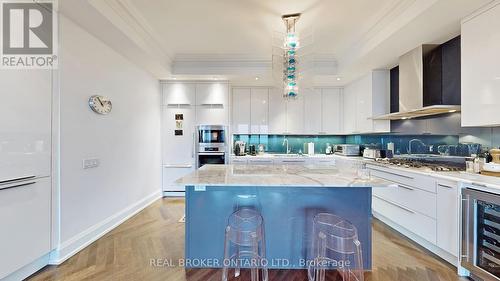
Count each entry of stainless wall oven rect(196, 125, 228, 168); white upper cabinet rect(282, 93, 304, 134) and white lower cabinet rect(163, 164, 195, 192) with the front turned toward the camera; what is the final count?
3

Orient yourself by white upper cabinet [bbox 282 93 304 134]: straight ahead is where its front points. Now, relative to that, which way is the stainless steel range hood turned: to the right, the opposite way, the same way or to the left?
to the right

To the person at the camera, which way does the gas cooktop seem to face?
facing the viewer and to the left of the viewer

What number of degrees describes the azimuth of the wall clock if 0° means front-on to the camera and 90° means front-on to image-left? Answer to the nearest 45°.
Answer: approximately 315°

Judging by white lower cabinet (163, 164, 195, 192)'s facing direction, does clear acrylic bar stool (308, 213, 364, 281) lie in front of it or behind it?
in front

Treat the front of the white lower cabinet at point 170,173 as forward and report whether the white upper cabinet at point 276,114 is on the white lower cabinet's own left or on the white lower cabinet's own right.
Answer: on the white lower cabinet's own left

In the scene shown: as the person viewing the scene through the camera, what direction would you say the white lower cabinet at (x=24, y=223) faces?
facing the viewer and to the right of the viewer

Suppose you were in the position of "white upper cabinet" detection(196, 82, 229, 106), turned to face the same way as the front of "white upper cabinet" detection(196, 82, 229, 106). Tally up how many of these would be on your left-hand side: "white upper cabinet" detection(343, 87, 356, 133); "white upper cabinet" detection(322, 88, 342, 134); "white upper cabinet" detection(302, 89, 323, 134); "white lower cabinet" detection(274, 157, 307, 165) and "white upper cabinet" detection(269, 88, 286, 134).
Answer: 5

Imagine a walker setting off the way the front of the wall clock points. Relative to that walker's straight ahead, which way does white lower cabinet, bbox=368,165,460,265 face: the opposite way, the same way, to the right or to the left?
the opposite way

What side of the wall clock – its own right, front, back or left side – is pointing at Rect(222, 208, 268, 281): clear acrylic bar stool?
front

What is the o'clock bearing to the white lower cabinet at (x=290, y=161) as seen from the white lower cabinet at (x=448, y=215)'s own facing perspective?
the white lower cabinet at (x=290, y=161) is roughly at 2 o'clock from the white lower cabinet at (x=448, y=215).

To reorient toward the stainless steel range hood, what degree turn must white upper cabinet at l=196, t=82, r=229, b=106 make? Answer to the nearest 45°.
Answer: approximately 45° to its left

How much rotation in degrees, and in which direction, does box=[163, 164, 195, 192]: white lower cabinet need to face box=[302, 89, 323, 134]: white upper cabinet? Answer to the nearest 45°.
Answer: approximately 90° to its left

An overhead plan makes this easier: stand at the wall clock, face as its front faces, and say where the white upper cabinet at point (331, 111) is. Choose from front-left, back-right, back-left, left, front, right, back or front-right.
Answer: front-left

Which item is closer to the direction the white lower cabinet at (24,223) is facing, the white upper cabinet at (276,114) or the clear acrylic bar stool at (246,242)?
the clear acrylic bar stool

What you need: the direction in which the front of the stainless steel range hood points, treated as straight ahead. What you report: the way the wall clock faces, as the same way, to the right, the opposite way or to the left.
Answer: the opposite way
